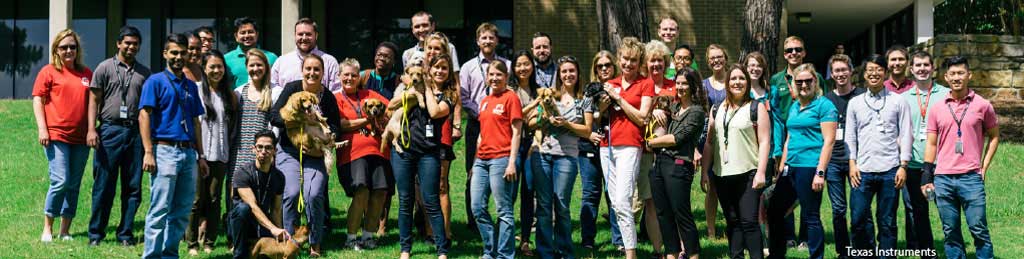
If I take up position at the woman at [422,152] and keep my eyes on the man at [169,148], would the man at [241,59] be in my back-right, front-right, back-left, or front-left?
front-right

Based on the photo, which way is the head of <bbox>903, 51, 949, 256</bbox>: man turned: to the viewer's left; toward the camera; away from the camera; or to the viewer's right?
toward the camera

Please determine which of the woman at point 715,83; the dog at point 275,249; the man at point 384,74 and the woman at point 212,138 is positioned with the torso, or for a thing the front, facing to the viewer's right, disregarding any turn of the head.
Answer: the dog

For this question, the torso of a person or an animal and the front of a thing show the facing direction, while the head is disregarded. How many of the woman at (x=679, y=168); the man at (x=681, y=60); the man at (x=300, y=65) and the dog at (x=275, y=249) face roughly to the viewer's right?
1

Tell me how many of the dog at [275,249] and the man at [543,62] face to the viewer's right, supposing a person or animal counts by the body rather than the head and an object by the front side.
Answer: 1

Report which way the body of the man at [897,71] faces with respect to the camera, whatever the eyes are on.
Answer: toward the camera

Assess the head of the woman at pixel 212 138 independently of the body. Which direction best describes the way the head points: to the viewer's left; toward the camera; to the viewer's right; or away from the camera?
toward the camera

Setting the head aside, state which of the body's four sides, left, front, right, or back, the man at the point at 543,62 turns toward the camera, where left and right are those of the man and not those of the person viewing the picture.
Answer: front

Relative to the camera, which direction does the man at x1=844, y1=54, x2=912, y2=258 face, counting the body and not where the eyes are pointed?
toward the camera

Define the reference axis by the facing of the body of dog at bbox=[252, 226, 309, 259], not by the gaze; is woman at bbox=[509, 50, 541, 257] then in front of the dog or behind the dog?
in front
